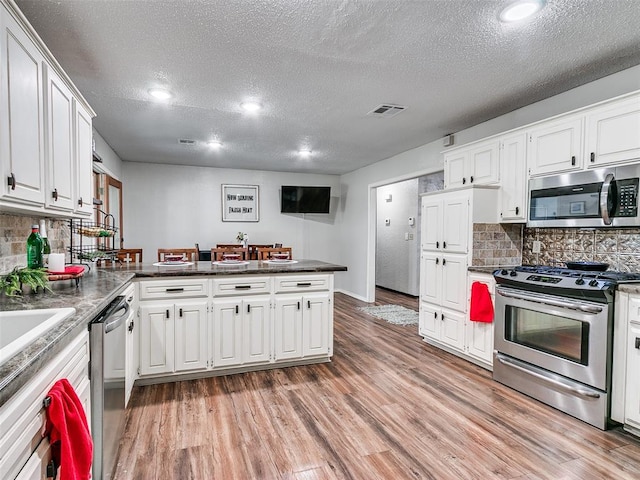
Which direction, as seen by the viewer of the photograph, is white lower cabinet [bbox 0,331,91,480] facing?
facing to the right of the viewer

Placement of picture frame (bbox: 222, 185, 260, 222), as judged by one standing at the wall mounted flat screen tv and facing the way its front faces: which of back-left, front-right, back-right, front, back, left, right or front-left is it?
right

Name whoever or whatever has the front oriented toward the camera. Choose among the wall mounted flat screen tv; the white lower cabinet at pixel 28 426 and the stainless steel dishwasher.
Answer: the wall mounted flat screen tv

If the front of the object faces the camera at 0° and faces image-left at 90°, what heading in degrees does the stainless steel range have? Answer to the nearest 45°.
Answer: approximately 45°

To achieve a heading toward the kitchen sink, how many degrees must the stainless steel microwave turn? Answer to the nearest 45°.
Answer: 0° — it already faces it

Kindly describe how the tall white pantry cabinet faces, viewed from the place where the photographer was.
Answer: facing the viewer and to the left of the viewer

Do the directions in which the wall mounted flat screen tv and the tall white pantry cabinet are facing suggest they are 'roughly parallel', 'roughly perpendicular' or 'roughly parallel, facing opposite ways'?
roughly perpendicular

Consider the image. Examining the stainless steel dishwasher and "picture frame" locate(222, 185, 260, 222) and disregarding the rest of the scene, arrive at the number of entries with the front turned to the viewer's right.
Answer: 1

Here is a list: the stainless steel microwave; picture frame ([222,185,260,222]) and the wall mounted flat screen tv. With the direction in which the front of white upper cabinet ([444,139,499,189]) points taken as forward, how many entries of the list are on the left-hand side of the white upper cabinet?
1

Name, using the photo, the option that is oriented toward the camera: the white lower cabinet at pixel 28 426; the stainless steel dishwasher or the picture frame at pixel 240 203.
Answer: the picture frame

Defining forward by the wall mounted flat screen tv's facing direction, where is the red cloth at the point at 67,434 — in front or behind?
in front

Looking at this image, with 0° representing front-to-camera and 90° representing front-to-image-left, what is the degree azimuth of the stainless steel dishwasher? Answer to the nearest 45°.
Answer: approximately 270°

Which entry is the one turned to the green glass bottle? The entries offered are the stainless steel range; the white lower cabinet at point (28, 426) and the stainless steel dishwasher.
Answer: the stainless steel range

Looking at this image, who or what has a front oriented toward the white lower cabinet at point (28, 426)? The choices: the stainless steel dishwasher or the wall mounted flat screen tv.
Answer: the wall mounted flat screen tv

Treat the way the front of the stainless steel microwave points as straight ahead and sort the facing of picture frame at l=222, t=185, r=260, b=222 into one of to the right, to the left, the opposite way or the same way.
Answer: to the left

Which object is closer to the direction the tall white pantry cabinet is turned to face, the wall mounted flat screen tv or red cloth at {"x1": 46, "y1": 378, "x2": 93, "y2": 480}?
the red cloth

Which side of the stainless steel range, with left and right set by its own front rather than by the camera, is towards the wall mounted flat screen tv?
right

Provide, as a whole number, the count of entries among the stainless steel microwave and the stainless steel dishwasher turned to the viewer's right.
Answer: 1

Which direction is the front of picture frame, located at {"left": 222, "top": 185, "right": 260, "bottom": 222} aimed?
toward the camera

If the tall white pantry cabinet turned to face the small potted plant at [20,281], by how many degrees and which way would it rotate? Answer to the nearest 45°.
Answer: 0° — it already faces it
